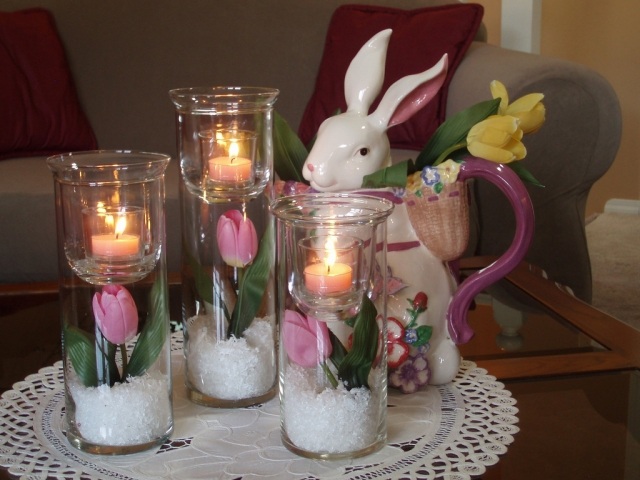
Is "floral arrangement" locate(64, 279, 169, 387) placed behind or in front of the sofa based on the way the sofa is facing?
in front

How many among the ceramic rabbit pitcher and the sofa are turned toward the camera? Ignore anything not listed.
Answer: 1

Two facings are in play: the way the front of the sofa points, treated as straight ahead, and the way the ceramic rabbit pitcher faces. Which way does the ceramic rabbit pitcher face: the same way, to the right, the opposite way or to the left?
to the right

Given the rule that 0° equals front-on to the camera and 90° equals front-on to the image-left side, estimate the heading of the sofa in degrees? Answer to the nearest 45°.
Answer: approximately 0°

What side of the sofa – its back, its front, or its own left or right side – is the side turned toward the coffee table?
front

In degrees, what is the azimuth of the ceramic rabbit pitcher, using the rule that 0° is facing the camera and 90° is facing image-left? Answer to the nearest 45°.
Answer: approximately 90°

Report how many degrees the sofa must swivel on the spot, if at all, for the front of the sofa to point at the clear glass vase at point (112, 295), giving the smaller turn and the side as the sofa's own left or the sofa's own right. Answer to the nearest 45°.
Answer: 0° — it already faces it
